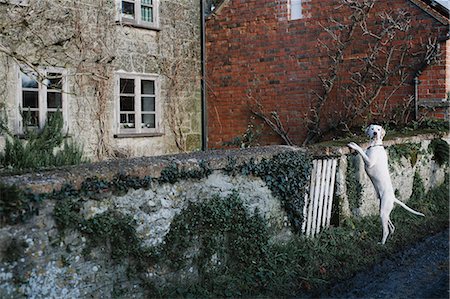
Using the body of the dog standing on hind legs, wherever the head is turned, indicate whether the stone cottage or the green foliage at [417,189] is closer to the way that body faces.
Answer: the stone cottage

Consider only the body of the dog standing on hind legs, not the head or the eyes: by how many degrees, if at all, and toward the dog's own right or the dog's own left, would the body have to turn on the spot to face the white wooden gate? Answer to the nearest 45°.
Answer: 0° — it already faces it

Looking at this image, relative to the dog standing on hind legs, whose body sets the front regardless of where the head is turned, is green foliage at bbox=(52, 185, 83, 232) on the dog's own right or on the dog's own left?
on the dog's own left

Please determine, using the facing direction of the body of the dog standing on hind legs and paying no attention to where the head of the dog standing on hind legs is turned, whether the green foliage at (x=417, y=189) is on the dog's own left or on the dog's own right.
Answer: on the dog's own right

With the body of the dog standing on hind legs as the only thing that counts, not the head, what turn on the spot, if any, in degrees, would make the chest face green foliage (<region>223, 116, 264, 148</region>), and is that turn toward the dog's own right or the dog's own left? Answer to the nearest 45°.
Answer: approximately 45° to the dog's own right

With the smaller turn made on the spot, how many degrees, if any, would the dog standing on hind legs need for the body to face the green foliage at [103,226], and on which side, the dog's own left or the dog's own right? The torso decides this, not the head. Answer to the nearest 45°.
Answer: approximately 45° to the dog's own left

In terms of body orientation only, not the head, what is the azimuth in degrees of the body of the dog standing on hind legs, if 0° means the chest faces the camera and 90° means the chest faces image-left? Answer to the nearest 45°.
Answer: approximately 90°

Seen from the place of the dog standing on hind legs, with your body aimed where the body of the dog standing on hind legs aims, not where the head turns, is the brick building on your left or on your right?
on your right
